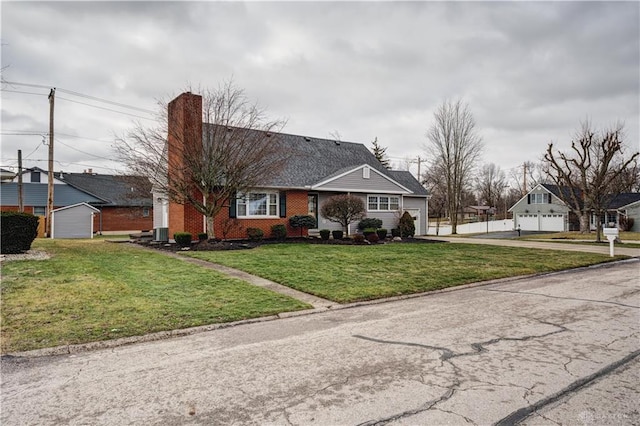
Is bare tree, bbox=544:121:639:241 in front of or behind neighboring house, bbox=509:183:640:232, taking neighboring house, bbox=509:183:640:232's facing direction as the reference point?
in front

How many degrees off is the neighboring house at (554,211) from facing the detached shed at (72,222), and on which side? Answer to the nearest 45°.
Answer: approximately 45° to its right

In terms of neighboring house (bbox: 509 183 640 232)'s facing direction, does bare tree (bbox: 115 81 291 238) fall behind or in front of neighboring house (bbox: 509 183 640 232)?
in front

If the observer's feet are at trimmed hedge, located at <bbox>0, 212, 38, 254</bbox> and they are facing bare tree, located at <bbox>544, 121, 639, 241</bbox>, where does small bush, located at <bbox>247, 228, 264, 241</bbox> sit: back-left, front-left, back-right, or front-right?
front-left

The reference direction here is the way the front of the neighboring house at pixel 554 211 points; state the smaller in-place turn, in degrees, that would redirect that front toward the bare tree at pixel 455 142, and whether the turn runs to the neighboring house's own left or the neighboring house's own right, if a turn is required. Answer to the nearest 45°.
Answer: approximately 45° to the neighboring house's own right

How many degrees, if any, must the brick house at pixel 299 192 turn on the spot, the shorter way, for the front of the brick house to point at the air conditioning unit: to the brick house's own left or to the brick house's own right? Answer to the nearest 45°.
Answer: approximately 135° to the brick house's own right

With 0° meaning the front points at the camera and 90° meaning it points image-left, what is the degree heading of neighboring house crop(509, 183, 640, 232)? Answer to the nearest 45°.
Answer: approximately 0°

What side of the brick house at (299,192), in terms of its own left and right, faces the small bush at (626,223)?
left

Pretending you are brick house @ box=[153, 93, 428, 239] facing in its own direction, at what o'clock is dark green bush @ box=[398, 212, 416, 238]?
The dark green bush is roughly at 10 o'clock from the brick house.

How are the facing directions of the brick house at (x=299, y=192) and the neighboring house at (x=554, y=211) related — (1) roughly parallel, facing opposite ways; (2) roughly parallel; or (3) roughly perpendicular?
roughly perpendicular

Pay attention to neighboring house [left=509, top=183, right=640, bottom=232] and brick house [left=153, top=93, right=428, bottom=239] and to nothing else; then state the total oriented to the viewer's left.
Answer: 0

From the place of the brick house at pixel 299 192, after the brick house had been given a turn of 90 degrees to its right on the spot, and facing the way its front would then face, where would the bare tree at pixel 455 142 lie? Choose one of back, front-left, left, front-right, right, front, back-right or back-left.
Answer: back

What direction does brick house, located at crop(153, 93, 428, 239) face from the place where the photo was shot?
facing the viewer and to the right of the viewer

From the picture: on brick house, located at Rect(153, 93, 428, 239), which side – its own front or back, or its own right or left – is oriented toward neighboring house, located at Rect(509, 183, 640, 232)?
left
